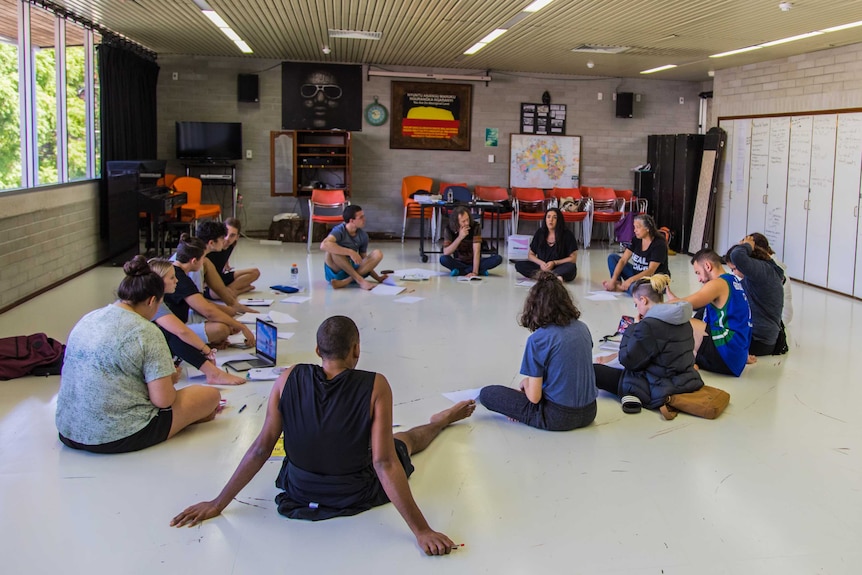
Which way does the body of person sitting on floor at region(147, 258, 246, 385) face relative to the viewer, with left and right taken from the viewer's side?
facing to the right of the viewer

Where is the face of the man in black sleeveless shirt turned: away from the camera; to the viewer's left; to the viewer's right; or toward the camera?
away from the camera

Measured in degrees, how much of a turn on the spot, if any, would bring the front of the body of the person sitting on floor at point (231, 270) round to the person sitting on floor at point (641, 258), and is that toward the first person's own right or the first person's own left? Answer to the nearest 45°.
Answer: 0° — they already face them

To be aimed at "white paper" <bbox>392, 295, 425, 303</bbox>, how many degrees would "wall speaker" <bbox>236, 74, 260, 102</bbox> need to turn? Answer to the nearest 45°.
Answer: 0° — it already faces it

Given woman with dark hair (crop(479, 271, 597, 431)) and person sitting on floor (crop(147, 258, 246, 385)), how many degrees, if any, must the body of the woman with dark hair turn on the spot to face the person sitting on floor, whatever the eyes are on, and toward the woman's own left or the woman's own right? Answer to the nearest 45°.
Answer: approximately 45° to the woman's own left

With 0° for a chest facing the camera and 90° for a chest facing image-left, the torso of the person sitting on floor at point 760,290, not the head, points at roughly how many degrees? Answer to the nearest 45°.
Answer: approximately 90°

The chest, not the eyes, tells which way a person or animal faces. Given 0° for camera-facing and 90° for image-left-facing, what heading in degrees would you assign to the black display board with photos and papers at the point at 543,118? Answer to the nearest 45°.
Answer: approximately 0°

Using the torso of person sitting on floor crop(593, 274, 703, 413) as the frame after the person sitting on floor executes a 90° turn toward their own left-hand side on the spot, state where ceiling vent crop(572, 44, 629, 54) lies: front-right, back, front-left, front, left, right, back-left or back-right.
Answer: back-right

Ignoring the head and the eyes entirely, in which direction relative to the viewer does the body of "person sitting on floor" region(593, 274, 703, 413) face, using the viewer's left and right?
facing away from the viewer and to the left of the viewer

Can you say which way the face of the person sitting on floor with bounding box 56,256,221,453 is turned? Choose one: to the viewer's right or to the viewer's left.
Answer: to the viewer's right

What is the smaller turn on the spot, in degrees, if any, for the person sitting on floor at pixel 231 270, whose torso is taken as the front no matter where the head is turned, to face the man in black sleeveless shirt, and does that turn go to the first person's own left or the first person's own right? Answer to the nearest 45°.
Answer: approximately 90° to the first person's own right

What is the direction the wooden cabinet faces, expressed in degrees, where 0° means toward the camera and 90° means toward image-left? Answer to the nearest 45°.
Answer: approximately 0°

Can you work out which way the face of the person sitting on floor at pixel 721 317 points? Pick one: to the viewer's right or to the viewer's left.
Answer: to the viewer's left

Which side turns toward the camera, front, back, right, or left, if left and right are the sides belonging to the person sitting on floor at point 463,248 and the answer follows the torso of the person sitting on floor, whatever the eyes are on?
front

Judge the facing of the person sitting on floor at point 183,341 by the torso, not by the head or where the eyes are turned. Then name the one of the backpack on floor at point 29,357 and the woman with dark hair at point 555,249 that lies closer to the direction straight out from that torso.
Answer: the woman with dark hair
